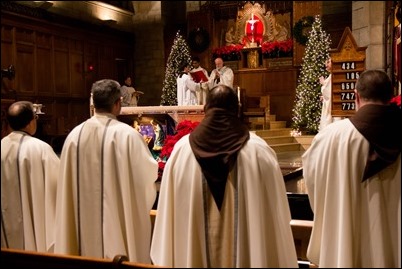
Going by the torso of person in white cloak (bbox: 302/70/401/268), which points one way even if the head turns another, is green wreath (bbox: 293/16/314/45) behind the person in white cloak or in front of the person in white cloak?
in front

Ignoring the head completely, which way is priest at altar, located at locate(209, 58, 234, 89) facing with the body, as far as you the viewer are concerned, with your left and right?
facing the viewer and to the left of the viewer

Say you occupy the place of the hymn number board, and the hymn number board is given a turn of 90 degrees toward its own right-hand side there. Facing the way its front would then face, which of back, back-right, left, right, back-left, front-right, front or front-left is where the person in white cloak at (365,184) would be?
left

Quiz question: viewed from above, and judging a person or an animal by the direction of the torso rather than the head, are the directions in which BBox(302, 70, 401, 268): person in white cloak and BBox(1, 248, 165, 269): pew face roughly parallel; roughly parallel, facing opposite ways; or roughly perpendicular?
roughly parallel

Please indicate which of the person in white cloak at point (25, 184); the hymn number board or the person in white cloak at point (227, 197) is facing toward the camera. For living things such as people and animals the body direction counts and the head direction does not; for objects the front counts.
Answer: the hymn number board

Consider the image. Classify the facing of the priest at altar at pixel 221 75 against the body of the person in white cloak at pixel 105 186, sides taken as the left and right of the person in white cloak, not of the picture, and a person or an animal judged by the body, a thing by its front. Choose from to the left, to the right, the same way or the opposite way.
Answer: the opposite way

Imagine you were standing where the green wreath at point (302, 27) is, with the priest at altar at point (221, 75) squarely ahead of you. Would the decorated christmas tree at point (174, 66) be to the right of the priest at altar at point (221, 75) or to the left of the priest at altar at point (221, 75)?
right

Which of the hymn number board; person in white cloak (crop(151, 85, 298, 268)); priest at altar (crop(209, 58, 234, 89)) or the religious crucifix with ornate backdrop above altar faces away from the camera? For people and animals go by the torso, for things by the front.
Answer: the person in white cloak

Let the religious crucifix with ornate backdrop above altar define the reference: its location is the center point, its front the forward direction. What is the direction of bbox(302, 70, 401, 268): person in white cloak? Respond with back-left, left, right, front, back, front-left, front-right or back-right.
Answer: front

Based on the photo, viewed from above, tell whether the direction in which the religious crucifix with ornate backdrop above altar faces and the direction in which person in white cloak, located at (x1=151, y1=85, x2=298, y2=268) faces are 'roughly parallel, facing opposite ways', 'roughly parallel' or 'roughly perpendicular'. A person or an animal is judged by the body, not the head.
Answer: roughly parallel, facing opposite ways

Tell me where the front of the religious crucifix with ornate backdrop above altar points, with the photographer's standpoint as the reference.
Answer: facing the viewer

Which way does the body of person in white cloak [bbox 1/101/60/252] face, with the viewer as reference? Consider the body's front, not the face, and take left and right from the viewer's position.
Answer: facing away from the viewer and to the right of the viewer

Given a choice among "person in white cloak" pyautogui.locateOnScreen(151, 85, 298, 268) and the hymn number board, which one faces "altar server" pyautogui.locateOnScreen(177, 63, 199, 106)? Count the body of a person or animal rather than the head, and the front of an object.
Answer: the person in white cloak

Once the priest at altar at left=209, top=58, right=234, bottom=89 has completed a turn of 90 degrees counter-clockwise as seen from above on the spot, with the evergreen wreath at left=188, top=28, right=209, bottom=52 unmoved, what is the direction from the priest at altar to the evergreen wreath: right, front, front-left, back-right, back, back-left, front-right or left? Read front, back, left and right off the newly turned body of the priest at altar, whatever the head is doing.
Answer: back-left

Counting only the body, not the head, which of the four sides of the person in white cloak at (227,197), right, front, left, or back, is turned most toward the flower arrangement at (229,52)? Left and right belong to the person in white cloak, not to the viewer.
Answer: front

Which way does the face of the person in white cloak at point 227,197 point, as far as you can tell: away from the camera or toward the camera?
away from the camera

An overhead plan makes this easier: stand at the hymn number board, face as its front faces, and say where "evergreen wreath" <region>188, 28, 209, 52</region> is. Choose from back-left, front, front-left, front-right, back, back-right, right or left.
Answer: back-right

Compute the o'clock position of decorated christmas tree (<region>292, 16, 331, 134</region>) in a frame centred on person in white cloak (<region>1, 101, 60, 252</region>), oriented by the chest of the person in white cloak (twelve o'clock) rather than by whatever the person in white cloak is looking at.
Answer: The decorated christmas tree is roughly at 12 o'clock from the person in white cloak.

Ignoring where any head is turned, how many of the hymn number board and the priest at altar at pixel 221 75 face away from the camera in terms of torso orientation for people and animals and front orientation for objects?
0

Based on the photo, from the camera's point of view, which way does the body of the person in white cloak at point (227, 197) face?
away from the camera

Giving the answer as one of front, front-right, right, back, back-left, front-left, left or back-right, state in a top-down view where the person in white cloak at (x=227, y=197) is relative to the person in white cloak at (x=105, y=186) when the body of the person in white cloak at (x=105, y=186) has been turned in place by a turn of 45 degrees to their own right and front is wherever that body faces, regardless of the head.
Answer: front-right
